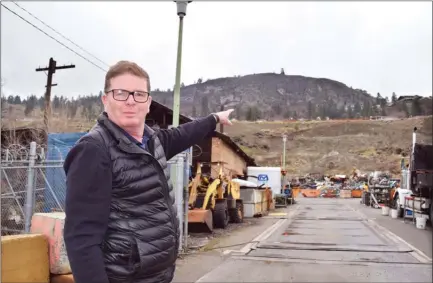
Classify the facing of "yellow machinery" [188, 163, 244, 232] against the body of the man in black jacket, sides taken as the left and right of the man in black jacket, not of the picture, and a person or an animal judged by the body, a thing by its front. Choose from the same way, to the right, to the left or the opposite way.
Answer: to the right

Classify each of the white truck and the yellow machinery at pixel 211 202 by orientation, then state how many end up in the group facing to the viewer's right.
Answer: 0

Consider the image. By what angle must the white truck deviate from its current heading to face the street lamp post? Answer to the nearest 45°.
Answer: approximately 90° to its left

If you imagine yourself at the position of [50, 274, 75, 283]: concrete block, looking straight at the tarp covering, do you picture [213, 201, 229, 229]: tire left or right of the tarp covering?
right

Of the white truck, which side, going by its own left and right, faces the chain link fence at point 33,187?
left

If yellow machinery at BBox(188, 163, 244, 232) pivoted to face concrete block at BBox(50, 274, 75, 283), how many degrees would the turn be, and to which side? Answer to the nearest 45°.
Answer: approximately 45° to its left

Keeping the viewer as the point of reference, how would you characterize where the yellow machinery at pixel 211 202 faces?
facing the viewer and to the left of the viewer

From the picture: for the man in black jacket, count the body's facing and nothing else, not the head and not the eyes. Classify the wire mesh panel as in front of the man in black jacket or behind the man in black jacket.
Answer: behind

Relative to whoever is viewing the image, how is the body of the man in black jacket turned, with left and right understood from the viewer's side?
facing the viewer and to the right of the viewer

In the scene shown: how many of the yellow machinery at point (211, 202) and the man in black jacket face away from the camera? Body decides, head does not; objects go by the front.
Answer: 0

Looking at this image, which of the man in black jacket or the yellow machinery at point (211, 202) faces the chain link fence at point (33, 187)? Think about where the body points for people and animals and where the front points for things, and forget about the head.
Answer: the yellow machinery

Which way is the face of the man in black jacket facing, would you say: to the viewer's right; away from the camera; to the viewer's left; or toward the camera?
toward the camera

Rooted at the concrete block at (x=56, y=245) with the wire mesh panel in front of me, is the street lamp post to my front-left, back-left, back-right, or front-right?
front-right

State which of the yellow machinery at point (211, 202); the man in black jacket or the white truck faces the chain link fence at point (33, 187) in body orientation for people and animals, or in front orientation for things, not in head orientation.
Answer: the yellow machinery

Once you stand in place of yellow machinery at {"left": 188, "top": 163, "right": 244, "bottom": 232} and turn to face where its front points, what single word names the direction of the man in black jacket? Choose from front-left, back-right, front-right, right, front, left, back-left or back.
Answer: front-left
